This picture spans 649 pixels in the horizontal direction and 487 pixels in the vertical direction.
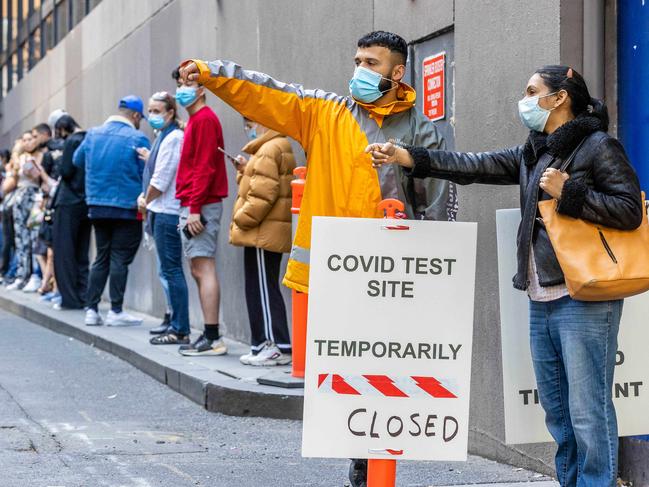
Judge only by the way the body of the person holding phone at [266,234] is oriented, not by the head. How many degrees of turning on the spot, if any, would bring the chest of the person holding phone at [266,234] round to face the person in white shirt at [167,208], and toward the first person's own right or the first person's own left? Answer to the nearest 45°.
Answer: approximately 45° to the first person's own right

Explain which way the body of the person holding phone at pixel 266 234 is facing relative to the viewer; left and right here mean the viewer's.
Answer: facing to the left of the viewer

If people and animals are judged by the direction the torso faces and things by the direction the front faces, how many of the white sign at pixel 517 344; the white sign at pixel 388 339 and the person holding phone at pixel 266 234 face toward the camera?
2

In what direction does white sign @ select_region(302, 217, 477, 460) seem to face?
toward the camera

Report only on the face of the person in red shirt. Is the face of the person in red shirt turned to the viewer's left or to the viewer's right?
to the viewer's left

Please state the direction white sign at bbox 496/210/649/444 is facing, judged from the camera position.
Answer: facing the viewer

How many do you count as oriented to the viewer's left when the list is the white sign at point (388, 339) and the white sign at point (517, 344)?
0

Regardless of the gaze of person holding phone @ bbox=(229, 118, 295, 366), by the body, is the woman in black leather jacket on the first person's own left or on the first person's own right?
on the first person's own left

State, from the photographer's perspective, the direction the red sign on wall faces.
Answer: facing the viewer and to the left of the viewer

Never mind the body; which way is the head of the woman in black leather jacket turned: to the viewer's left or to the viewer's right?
to the viewer's left

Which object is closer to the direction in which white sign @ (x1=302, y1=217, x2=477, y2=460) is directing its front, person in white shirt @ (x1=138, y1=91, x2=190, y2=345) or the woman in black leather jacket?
the woman in black leather jacket
